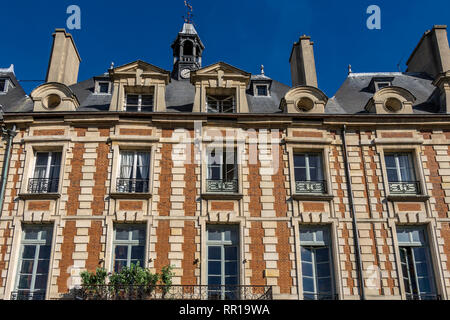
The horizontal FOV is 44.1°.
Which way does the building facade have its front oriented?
toward the camera
